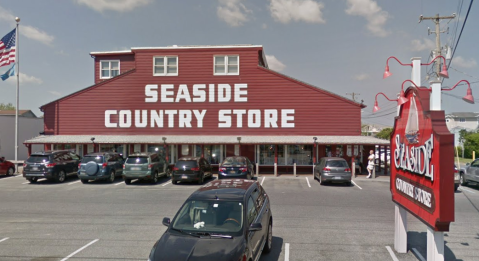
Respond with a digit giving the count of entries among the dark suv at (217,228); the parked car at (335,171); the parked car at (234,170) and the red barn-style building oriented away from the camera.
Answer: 2

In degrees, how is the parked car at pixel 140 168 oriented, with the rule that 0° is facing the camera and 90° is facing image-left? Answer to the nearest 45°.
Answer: approximately 225°

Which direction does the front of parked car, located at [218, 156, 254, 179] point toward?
away from the camera

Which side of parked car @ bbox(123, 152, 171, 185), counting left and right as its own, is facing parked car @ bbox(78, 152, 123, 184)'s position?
left

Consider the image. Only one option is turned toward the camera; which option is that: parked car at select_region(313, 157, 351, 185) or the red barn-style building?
the red barn-style building

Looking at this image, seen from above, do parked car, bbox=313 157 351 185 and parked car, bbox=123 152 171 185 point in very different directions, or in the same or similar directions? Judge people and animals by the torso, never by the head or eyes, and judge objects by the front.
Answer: same or similar directions

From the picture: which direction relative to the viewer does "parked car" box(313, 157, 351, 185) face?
away from the camera

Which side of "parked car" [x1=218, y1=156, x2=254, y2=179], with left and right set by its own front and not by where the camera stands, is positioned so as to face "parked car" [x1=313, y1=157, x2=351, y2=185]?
right

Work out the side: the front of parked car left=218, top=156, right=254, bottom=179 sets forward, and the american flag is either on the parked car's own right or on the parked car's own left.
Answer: on the parked car's own left

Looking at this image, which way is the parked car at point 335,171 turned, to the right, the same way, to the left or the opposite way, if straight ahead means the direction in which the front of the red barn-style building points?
the opposite way

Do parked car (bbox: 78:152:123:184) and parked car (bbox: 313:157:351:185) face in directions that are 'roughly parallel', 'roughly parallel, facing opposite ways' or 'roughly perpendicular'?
roughly parallel

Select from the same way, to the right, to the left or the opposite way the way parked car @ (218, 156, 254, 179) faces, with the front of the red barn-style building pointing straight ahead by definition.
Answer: the opposite way

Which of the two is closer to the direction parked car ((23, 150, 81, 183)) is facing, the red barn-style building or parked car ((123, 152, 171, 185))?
the red barn-style building

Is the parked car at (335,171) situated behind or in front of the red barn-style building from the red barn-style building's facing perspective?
in front

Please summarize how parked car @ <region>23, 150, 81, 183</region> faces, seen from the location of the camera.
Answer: facing away from the viewer and to the right of the viewer

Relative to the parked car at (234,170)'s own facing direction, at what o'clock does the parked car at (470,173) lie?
the parked car at (470,173) is roughly at 3 o'clock from the parked car at (234,170).

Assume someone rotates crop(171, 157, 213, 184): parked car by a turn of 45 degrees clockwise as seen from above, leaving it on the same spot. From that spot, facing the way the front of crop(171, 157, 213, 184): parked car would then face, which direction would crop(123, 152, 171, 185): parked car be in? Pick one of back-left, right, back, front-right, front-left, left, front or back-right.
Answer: back

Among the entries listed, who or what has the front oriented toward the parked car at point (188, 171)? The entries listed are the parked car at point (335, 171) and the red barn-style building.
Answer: the red barn-style building

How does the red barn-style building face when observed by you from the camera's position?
facing the viewer

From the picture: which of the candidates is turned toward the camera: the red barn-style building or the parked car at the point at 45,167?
the red barn-style building

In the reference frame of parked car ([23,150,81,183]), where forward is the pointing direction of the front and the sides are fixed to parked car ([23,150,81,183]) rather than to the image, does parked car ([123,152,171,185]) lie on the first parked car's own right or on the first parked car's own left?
on the first parked car's own right
